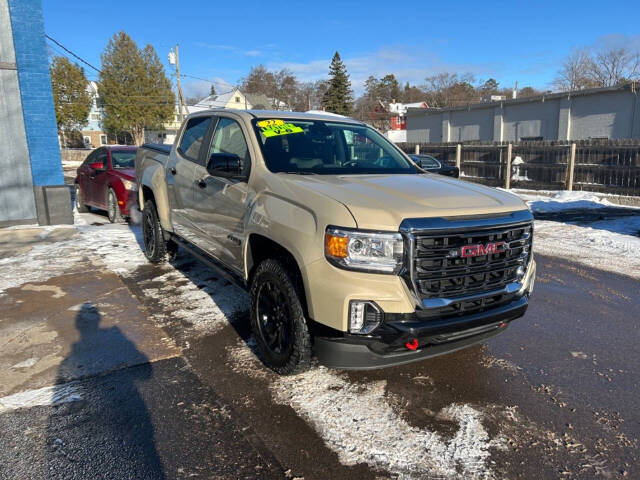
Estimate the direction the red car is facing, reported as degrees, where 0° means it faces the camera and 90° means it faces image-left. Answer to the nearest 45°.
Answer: approximately 315°

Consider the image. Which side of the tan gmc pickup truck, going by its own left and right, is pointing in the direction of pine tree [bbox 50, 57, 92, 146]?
back

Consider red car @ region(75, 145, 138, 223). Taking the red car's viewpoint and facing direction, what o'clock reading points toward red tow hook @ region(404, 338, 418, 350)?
The red tow hook is roughly at 1 o'clock from the red car.

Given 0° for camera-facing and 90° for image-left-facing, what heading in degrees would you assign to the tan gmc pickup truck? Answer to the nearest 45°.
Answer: approximately 315°

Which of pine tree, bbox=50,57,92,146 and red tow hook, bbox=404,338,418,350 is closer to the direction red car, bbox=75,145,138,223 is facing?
the red tow hook

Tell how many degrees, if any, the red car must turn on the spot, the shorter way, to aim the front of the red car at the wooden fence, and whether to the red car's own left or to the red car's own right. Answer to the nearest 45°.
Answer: approximately 45° to the red car's own left

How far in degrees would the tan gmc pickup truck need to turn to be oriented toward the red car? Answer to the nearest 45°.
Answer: approximately 180°

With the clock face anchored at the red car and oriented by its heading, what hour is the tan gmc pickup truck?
The tan gmc pickup truck is roughly at 1 o'clock from the red car.

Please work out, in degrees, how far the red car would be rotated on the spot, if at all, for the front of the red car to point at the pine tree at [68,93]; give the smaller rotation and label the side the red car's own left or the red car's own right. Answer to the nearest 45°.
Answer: approximately 135° to the red car's own left
